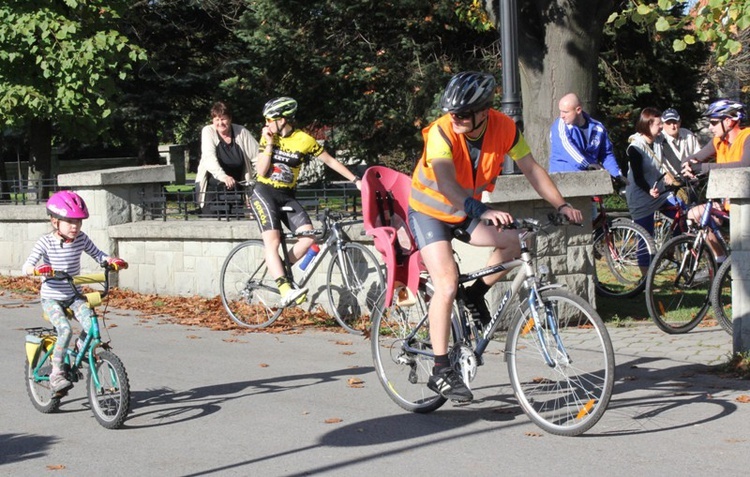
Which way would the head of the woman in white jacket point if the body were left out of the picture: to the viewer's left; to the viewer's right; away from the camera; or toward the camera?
toward the camera

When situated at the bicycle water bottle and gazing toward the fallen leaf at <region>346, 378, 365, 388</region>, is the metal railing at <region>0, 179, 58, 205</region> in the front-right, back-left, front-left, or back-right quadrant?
back-right

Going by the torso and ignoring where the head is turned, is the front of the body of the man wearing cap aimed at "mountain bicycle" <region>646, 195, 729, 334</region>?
yes

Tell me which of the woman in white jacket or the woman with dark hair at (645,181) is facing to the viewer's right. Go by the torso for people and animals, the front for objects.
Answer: the woman with dark hair

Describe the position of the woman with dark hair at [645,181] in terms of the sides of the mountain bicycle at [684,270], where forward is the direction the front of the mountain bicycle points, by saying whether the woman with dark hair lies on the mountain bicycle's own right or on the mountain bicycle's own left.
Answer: on the mountain bicycle's own right

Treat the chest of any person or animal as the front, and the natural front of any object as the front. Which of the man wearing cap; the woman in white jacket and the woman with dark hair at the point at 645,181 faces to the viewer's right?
the woman with dark hair

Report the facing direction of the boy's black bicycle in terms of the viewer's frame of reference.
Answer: facing the viewer and to the right of the viewer

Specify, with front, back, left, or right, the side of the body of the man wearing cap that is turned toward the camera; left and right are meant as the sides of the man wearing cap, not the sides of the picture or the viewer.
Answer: front

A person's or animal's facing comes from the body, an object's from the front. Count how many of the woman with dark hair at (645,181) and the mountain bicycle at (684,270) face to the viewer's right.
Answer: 1

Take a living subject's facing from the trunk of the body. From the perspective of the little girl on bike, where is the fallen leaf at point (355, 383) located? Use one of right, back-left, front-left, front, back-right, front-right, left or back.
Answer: front-left

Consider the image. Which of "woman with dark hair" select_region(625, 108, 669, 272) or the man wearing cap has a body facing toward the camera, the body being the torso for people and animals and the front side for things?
the man wearing cap

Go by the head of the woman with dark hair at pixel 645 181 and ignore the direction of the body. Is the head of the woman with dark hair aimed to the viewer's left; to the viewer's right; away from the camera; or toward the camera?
to the viewer's right

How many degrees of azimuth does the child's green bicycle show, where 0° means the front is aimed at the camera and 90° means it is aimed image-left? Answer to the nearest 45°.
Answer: approximately 315°
